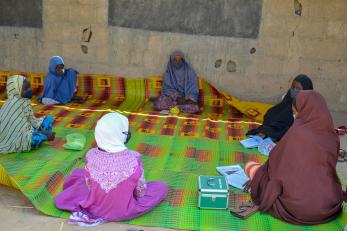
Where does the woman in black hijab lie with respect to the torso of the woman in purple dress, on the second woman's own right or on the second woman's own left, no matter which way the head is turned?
on the second woman's own right

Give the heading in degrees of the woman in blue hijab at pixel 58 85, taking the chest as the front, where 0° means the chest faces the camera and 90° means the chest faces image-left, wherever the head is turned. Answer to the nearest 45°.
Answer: approximately 315°

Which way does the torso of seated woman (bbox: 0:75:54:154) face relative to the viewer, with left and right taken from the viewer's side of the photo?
facing to the right of the viewer

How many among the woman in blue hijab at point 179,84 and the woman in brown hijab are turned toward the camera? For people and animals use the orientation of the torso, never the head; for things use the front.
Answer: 1

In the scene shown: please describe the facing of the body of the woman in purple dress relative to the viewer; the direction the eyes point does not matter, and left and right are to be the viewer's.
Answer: facing away from the viewer

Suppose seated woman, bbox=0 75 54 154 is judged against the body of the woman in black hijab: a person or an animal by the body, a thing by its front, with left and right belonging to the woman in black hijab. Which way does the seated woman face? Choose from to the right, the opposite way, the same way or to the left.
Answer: the opposite way

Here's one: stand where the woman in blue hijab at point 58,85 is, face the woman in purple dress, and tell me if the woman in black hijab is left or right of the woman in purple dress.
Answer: left

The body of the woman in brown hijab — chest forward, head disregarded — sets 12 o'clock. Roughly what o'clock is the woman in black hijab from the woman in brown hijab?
The woman in black hijab is roughly at 1 o'clock from the woman in brown hijab.

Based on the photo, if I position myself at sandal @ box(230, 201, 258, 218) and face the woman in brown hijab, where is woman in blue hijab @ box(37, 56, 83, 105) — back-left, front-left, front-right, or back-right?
back-left

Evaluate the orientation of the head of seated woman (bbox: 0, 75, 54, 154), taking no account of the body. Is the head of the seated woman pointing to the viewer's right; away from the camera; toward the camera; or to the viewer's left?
to the viewer's right

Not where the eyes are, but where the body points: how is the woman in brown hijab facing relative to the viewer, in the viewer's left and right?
facing away from the viewer and to the left of the viewer

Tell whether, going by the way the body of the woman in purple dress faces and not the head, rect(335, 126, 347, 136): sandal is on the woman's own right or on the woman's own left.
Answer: on the woman's own right
